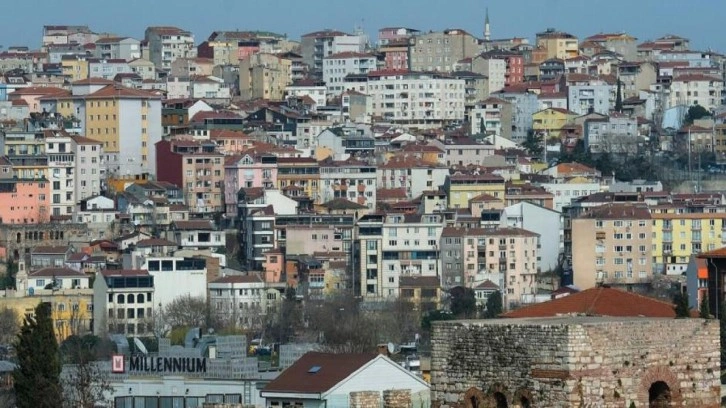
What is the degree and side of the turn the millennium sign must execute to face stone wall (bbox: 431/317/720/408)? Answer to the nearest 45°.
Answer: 0° — it already faces it

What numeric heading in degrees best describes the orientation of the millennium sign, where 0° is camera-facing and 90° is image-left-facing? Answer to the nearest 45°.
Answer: approximately 0°
